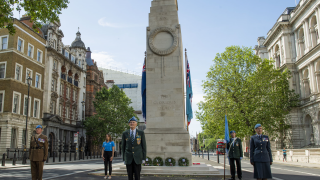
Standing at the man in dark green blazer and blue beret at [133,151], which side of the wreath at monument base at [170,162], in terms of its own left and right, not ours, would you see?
front

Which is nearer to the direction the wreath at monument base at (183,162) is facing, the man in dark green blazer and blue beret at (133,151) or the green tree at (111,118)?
the man in dark green blazer and blue beret

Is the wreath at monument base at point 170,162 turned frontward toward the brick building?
no

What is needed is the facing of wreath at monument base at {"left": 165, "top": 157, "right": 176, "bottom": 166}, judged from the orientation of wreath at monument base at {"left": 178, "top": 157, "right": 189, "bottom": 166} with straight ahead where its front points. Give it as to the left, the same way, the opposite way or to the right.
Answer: the same way

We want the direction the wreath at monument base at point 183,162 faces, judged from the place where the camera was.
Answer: facing the viewer

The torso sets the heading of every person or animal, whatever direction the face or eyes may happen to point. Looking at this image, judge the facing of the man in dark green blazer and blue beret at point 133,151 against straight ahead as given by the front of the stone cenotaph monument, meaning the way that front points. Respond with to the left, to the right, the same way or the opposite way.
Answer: the same way

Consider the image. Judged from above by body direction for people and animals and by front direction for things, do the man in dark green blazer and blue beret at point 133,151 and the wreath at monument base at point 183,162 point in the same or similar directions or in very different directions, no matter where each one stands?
same or similar directions

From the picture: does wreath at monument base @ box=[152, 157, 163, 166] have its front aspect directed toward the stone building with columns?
no

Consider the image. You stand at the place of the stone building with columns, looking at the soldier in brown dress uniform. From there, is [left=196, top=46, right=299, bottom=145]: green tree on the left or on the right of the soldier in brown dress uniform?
right

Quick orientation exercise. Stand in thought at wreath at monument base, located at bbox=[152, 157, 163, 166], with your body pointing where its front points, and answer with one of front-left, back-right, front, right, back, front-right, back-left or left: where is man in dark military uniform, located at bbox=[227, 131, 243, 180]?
front-left

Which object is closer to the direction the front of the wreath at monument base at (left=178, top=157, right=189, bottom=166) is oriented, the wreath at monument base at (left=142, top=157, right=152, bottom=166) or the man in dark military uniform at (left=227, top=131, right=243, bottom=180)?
the man in dark military uniform

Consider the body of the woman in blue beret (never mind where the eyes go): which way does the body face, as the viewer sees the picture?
toward the camera

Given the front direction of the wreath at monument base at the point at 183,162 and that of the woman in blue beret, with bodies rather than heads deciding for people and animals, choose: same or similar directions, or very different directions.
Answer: same or similar directions
